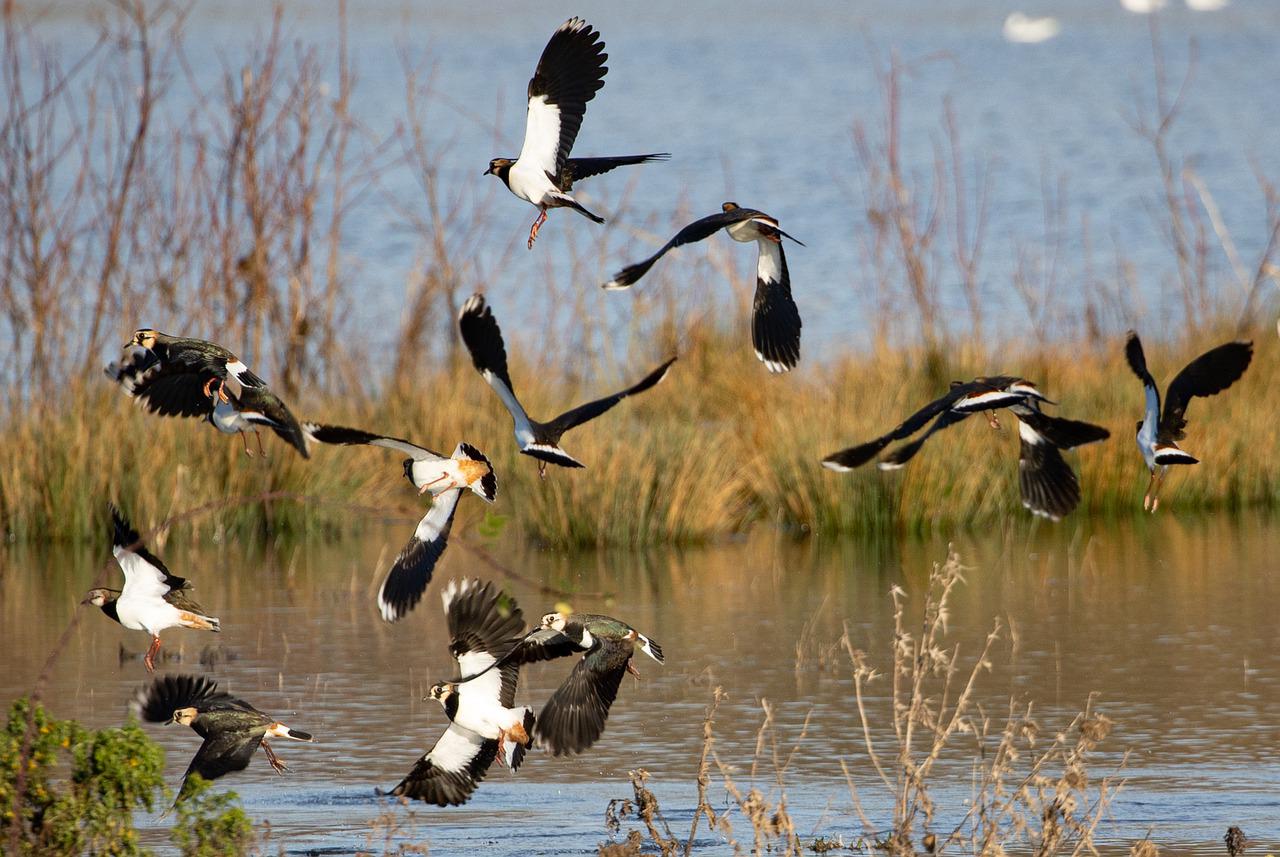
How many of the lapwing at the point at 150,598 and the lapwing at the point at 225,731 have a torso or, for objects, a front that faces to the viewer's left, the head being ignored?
2

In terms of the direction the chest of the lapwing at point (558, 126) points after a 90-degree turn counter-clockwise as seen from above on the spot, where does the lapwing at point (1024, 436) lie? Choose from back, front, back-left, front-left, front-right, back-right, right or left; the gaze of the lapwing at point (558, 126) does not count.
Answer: left

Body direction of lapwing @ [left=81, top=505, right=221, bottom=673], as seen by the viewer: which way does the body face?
to the viewer's left

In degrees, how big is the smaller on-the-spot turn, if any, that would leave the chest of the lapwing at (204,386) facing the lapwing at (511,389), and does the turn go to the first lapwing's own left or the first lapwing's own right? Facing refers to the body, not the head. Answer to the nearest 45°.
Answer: approximately 135° to the first lapwing's own left

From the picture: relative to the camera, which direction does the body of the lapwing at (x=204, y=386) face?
to the viewer's left

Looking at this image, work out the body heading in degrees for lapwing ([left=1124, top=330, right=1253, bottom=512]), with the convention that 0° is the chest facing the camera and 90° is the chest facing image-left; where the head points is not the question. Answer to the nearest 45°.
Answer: approximately 135°

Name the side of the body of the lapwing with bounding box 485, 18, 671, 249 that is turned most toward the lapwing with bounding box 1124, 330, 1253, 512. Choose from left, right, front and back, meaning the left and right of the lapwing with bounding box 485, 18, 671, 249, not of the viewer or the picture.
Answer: back

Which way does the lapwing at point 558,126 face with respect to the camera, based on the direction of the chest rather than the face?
to the viewer's left

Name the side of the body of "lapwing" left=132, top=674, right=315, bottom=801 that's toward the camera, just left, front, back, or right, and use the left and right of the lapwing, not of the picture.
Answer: left
